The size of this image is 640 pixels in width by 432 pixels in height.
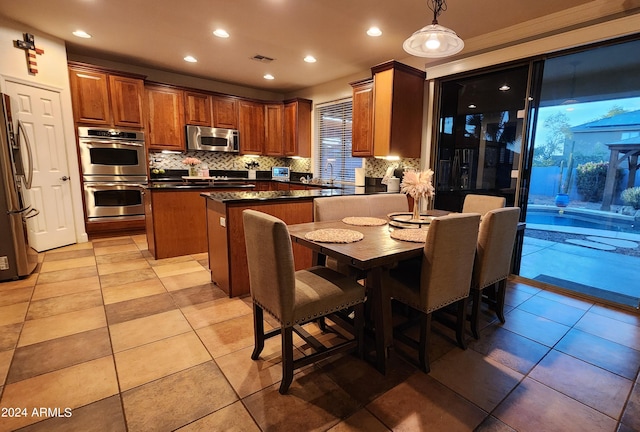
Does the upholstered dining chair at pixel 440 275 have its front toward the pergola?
no

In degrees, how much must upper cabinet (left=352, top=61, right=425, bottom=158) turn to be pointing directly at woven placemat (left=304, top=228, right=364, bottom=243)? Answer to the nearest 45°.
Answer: approximately 45° to its left

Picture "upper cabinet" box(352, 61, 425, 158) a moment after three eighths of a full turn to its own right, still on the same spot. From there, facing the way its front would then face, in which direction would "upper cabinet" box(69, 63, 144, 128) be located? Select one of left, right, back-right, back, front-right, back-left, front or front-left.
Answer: left

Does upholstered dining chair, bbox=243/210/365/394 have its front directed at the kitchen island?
no

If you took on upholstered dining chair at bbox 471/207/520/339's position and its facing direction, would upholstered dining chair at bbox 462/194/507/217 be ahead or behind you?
ahead

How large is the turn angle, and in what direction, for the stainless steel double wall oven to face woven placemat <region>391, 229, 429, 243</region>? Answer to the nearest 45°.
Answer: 0° — it already faces it

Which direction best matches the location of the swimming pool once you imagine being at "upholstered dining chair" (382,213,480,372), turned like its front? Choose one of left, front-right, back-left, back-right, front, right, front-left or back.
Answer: right

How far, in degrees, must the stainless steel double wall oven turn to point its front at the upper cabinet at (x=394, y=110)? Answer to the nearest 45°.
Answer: approximately 45° to its left

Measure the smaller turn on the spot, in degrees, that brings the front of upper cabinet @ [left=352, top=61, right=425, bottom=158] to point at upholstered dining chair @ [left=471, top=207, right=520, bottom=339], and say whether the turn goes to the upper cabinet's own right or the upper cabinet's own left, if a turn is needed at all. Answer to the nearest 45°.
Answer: approximately 45° to the upper cabinet's own left

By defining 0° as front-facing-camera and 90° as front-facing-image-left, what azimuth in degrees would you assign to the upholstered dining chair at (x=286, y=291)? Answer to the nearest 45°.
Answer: approximately 225°

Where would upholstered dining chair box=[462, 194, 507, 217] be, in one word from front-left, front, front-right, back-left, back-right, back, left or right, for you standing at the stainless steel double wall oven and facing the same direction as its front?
front-left

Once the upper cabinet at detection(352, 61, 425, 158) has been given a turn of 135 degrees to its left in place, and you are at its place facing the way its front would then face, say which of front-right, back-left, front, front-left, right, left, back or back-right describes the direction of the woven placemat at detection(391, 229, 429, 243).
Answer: right

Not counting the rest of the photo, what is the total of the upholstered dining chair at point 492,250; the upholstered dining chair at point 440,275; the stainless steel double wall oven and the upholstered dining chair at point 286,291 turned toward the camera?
1

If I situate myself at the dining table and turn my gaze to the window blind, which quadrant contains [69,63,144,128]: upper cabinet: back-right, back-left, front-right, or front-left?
front-left

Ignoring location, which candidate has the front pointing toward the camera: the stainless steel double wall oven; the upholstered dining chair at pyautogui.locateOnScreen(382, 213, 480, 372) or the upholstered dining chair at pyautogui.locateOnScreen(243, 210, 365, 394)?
the stainless steel double wall oven

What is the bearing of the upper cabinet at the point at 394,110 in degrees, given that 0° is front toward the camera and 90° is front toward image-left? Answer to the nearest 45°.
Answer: approximately 45°

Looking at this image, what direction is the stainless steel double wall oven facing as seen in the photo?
toward the camera

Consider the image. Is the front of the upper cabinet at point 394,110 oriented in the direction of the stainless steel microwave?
no

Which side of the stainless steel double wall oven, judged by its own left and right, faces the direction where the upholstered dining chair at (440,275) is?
front
